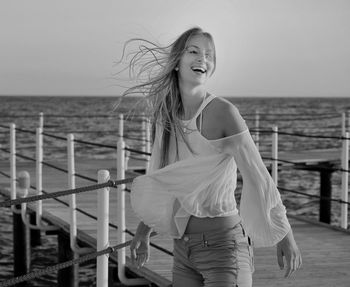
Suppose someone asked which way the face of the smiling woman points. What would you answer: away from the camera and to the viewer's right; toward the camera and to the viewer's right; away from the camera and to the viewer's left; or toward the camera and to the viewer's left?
toward the camera and to the viewer's right

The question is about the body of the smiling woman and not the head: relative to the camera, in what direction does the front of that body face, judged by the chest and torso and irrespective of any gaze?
toward the camera
